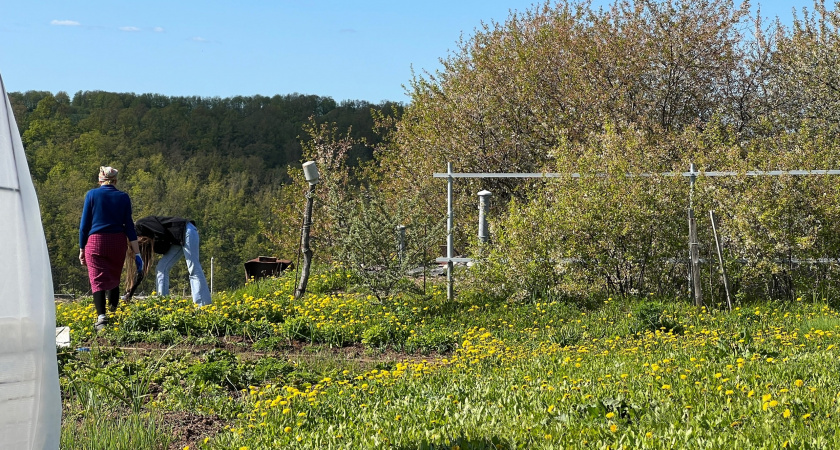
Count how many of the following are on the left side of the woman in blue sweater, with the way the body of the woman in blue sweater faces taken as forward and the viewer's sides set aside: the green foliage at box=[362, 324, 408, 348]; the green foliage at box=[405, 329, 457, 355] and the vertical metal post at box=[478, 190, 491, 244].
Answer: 0

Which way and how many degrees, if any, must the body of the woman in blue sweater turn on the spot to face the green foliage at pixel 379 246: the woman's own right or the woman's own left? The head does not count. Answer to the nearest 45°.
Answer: approximately 90° to the woman's own right

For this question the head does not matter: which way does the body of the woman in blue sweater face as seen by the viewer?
away from the camera

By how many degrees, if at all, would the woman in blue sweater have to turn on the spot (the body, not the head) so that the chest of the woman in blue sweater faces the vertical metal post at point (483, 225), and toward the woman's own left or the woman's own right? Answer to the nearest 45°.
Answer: approximately 90° to the woman's own right

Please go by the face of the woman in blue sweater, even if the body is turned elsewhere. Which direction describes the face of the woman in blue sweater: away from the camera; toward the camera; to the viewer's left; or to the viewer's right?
away from the camera

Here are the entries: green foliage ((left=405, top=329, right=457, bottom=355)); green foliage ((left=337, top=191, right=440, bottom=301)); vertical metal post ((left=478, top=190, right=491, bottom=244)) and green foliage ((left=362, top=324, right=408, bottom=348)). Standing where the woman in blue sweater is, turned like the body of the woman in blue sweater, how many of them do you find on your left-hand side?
0

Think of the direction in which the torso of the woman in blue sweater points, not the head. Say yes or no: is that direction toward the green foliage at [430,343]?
no

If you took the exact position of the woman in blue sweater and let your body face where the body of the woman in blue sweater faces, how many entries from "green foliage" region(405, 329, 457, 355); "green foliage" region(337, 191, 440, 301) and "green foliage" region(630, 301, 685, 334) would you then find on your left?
0

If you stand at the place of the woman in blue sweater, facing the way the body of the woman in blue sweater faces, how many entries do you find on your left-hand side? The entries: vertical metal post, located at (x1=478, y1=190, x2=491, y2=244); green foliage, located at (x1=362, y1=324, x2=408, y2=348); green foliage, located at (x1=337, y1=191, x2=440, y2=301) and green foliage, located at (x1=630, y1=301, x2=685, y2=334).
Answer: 0

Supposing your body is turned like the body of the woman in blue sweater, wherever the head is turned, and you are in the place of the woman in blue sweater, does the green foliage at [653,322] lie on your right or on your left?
on your right

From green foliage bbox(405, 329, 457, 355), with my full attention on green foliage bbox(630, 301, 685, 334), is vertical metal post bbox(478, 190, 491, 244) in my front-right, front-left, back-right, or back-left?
front-left

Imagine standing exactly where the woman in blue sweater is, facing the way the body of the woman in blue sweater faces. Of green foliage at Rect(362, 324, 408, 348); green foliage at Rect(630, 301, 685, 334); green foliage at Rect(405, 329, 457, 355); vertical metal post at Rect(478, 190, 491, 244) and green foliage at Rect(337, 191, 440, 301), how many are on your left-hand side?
0

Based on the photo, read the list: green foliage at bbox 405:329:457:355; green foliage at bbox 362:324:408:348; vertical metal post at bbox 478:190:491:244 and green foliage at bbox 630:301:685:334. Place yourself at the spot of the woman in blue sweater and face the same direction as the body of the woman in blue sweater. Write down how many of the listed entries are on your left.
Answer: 0

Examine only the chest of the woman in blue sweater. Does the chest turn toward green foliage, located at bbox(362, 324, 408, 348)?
no
